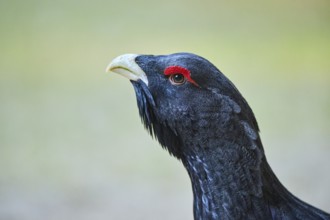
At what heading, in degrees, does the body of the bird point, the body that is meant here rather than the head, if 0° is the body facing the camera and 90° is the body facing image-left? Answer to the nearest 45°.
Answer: approximately 90°
